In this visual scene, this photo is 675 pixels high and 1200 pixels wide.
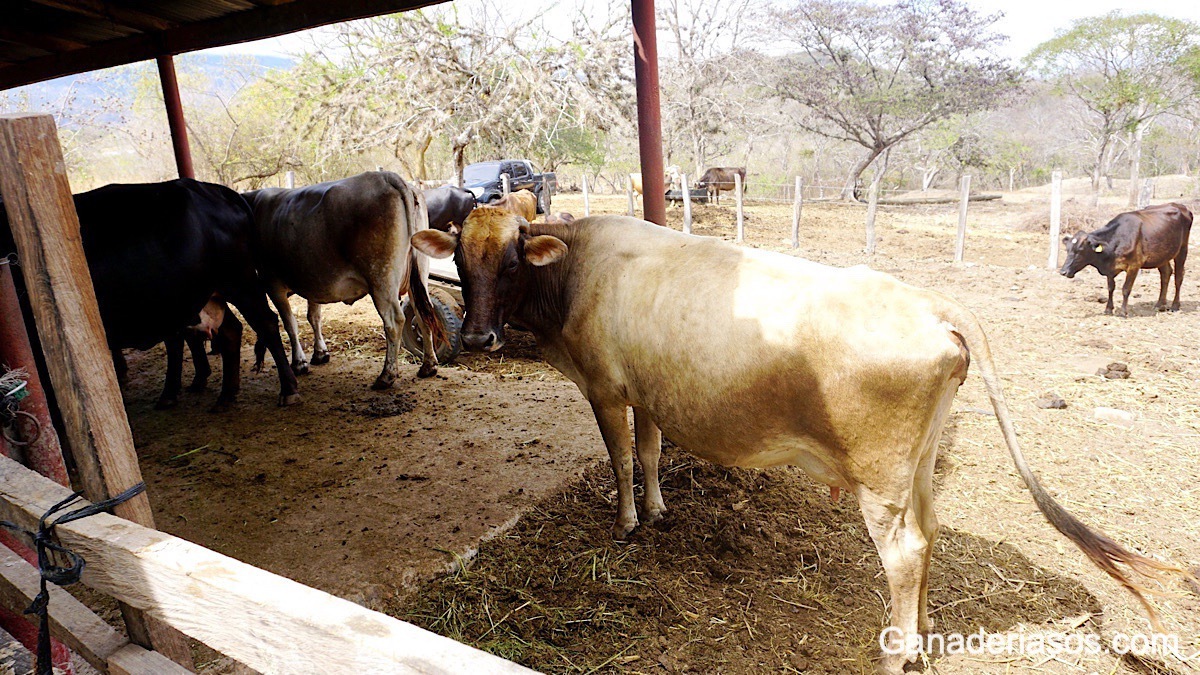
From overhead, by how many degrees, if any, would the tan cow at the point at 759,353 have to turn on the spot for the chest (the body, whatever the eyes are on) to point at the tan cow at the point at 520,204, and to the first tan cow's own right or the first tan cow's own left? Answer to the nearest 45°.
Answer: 0° — it already faces it

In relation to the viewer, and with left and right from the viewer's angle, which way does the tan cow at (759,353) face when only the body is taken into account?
facing away from the viewer and to the left of the viewer

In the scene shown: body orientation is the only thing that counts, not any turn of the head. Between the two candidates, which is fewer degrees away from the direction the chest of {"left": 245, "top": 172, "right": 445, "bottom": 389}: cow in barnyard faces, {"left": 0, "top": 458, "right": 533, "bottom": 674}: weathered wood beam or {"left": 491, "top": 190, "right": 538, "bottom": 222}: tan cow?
the tan cow

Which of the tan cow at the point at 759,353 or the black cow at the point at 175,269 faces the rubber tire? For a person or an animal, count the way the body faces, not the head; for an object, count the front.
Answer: the tan cow

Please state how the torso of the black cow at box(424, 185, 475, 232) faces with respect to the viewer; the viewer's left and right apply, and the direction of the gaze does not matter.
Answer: facing to the left of the viewer

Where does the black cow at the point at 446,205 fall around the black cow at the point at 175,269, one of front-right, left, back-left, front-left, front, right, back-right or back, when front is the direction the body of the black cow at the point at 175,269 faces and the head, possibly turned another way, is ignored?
back-right

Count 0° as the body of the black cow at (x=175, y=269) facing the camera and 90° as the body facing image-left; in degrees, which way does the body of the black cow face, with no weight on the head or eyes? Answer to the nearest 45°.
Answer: approximately 90°

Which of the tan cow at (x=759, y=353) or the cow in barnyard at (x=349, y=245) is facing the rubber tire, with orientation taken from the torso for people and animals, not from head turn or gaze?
the tan cow

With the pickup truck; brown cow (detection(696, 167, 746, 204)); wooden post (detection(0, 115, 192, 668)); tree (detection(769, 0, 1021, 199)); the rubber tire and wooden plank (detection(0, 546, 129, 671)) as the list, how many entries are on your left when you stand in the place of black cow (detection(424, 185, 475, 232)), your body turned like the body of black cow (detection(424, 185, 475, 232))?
3
